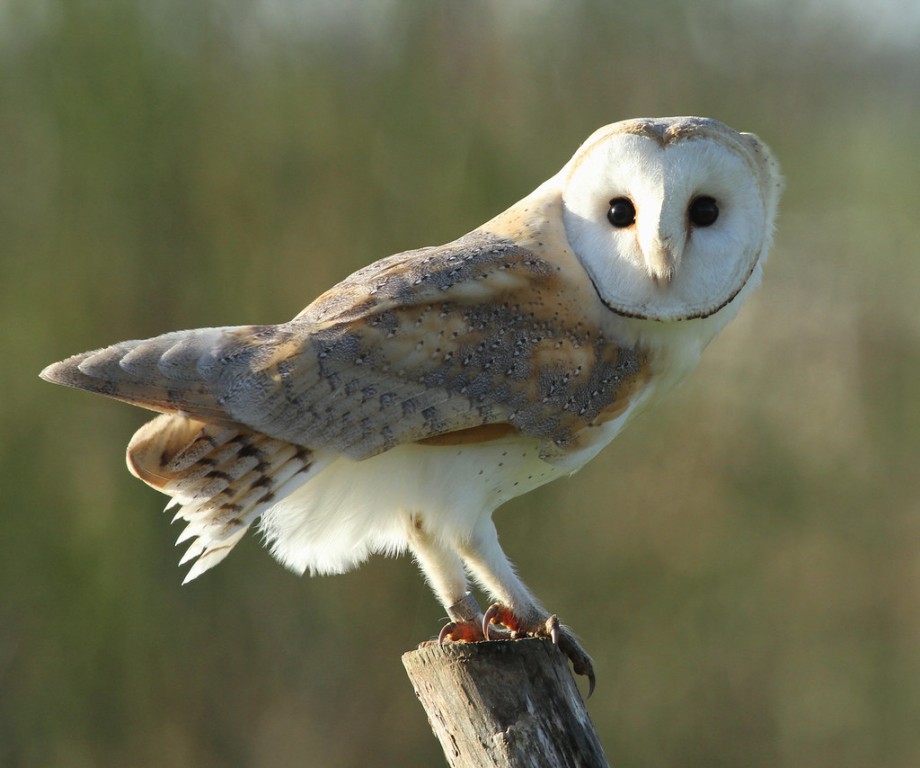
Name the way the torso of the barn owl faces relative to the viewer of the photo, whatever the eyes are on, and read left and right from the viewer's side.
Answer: facing to the right of the viewer
